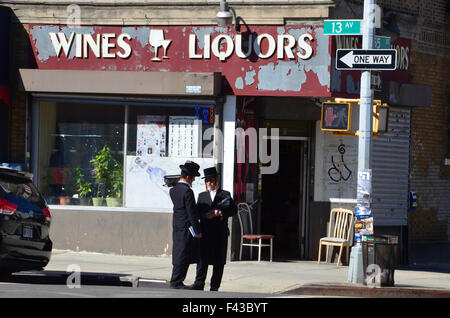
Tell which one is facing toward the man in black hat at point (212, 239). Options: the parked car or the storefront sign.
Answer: the storefront sign

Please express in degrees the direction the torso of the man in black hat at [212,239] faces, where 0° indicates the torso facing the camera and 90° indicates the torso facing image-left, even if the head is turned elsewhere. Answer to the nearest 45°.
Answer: approximately 45°

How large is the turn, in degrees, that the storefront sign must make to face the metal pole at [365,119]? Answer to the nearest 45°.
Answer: approximately 45° to its left

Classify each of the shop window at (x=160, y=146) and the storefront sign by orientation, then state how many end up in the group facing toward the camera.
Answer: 2

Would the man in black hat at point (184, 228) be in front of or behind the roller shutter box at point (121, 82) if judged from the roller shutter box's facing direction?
in front

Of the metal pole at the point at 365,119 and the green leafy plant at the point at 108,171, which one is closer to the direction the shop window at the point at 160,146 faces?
the metal pole

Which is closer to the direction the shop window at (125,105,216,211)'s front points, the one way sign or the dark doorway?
the one way sign
